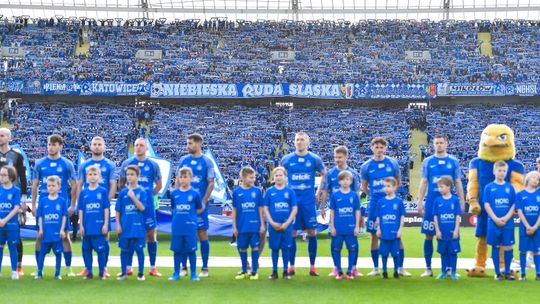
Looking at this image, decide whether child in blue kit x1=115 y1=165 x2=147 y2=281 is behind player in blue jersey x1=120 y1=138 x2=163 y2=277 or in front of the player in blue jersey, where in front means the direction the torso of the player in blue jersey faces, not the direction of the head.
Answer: in front

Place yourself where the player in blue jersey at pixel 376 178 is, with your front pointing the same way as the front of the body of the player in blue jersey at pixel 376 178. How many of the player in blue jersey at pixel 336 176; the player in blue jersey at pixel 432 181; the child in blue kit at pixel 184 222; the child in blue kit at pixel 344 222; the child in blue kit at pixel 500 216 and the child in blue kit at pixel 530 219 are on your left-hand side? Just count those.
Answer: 3

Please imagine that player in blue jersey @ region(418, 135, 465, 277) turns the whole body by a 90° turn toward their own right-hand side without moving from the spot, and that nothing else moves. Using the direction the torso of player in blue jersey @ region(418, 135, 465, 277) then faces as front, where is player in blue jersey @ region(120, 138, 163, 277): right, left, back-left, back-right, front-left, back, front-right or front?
front

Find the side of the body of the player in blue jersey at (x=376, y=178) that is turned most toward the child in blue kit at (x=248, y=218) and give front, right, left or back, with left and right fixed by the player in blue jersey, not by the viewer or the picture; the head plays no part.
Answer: right

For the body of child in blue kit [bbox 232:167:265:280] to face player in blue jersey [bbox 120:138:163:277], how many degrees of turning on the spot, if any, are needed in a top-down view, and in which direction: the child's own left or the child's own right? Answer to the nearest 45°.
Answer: approximately 90° to the child's own right

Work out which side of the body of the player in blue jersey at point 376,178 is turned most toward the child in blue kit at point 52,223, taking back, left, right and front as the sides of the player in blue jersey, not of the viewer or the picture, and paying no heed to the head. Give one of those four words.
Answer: right

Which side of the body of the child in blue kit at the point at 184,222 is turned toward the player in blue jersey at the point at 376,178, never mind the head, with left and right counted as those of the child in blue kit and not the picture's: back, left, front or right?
left

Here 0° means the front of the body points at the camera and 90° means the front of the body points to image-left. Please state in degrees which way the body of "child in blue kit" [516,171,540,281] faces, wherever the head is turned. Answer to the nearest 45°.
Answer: approximately 0°

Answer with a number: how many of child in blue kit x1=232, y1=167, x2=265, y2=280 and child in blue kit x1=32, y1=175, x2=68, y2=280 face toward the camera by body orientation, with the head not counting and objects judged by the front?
2
